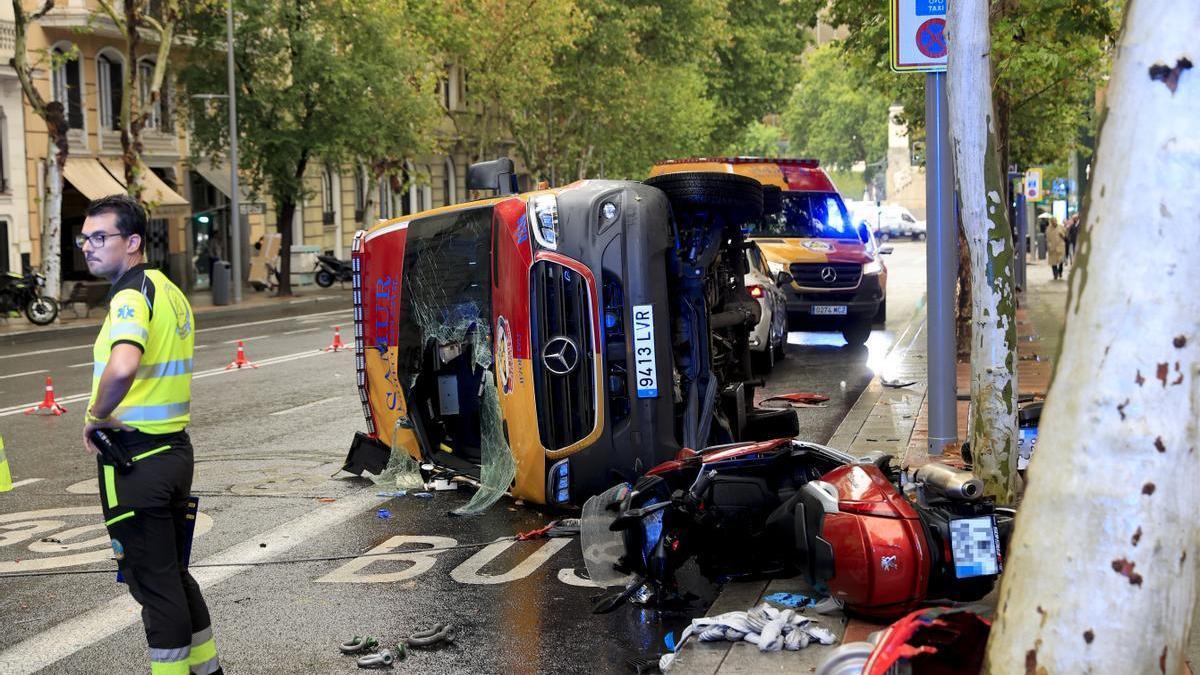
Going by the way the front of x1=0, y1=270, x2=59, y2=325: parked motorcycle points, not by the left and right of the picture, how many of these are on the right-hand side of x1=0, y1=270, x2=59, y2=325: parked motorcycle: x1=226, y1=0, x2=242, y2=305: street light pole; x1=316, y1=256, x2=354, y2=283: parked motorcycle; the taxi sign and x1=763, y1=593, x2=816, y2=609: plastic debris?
2

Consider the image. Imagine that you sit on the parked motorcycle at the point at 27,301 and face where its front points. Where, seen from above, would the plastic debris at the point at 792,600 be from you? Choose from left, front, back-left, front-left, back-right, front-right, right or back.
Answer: right

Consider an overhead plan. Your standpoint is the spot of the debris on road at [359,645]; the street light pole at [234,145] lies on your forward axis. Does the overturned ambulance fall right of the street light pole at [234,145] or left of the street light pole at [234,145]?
right

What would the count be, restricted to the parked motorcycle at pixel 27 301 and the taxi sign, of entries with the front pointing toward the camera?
1

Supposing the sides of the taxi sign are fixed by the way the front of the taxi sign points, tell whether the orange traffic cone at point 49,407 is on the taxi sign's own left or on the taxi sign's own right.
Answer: on the taxi sign's own right

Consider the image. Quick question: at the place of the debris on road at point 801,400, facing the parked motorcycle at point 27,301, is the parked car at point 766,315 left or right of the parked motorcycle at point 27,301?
right

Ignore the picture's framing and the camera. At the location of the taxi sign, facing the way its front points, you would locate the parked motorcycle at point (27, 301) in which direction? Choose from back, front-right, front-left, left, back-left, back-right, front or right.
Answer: back-right

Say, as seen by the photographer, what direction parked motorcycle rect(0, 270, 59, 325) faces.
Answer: facing to the right of the viewer

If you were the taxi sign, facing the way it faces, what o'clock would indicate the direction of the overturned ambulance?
The overturned ambulance is roughly at 2 o'clock from the taxi sign.

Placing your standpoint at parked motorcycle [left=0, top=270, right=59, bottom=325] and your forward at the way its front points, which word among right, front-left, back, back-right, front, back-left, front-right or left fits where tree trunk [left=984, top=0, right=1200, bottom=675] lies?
right

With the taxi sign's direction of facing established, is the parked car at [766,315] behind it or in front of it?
behind

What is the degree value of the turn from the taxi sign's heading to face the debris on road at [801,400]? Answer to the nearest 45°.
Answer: approximately 180°
